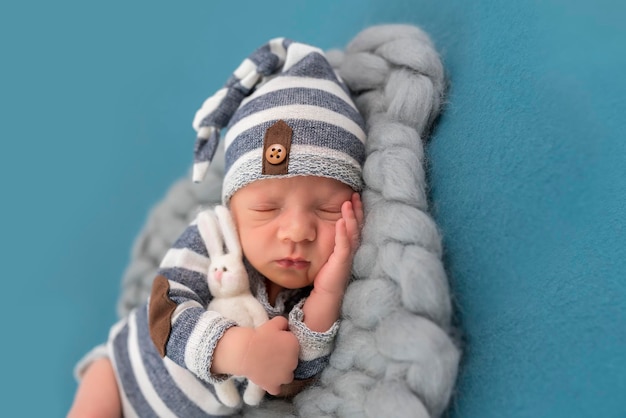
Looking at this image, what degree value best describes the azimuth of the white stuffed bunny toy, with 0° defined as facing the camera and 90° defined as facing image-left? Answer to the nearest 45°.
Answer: approximately 45°
